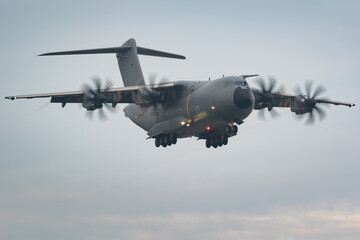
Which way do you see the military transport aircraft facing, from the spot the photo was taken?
facing the viewer and to the right of the viewer
